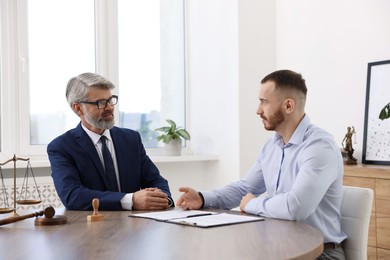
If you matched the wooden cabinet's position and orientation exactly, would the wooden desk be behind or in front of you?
in front

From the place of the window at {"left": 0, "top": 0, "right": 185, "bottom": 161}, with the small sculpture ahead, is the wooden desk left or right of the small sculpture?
right

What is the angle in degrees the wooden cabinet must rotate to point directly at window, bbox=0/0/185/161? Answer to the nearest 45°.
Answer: approximately 45° to its right

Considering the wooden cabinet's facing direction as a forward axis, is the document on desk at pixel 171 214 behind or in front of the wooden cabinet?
in front

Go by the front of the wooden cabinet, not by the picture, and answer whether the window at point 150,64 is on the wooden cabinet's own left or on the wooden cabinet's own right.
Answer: on the wooden cabinet's own right

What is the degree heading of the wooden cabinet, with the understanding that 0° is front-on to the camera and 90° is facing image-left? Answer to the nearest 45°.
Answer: approximately 45°

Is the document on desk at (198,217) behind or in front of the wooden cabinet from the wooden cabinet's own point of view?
in front
